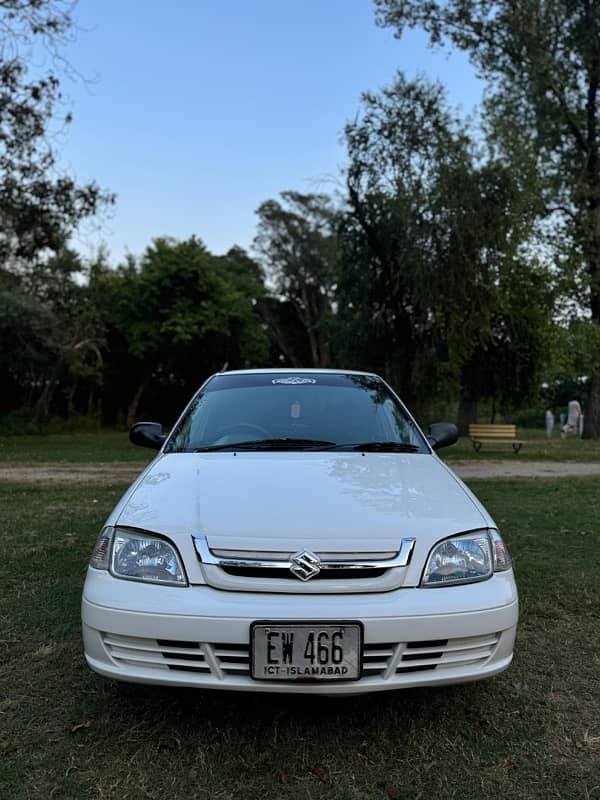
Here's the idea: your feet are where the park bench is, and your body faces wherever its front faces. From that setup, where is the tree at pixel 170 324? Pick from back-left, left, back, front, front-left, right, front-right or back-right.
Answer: back-right

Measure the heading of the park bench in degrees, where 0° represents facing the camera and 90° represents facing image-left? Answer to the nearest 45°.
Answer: approximately 0°

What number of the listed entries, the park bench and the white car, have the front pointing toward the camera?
2

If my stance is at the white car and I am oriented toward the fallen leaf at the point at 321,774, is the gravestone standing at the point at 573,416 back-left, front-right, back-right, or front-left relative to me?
back-left

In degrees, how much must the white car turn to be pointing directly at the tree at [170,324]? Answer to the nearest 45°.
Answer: approximately 180°

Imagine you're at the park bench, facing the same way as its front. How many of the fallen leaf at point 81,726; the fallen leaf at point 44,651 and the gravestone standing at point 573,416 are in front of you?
2

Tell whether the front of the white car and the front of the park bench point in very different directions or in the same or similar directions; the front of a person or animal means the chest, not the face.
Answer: same or similar directions

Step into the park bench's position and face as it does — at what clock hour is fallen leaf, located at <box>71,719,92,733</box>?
The fallen leaf is roughly at 12 o'clock from the park bench.

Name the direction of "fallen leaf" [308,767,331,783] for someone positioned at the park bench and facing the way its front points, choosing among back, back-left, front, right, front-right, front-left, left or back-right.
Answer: front

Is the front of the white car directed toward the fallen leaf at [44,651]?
no

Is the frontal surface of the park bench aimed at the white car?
yes

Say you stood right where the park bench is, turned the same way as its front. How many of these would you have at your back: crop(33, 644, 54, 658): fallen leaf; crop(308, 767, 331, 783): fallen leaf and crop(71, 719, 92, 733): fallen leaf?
0

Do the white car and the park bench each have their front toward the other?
no

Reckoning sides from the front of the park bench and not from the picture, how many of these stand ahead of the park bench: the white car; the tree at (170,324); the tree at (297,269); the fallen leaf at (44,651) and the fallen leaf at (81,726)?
3

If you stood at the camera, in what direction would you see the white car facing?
facing the viewer

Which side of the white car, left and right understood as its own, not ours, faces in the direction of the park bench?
back

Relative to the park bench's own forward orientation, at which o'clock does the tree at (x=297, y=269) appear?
The tree is roughly at 5 o'clock from the park bench.
